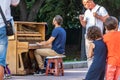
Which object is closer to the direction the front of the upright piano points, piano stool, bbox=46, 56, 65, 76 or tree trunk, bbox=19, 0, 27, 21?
the piano stool

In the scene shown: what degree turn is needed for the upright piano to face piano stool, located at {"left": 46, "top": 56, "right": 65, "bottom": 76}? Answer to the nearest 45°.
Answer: approximately 45° to its left

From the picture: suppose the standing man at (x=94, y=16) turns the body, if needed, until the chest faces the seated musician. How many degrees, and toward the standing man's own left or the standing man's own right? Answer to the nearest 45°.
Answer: approximately 90° to the standing man's own right

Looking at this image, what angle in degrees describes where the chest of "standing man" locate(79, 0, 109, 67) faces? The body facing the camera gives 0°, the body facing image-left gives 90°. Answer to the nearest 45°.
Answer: approximately 45°

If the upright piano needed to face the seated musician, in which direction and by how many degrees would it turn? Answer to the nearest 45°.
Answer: approximately 45° to its left

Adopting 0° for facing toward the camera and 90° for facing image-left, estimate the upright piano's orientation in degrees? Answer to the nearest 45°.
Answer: approximately 315°

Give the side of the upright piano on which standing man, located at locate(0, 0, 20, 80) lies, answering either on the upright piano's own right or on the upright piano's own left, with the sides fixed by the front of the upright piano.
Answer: on the upright piano's own right
